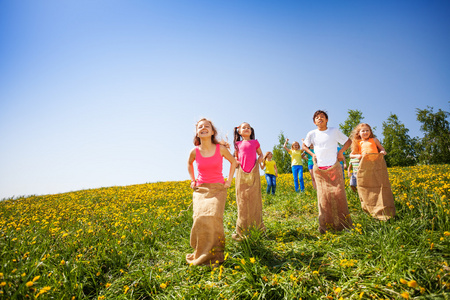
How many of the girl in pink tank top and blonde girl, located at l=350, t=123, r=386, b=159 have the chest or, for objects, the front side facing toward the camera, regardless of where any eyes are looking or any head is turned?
2

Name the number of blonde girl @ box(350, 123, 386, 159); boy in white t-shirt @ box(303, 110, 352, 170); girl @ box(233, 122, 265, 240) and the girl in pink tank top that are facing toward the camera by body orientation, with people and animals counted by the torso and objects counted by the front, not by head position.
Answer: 4

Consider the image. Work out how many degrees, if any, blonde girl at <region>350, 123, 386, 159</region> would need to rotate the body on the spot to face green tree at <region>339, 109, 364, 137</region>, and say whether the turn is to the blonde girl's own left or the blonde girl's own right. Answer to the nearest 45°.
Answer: approximately 180°

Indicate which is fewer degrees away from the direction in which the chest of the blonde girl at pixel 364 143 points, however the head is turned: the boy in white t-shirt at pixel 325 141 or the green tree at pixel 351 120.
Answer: the boy in white t-shirt

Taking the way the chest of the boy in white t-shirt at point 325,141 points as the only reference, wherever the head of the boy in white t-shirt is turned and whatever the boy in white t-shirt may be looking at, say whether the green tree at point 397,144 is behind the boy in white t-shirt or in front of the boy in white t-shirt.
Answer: behind

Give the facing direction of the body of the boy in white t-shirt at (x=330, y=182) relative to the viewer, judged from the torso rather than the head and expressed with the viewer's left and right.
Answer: facing the viewer

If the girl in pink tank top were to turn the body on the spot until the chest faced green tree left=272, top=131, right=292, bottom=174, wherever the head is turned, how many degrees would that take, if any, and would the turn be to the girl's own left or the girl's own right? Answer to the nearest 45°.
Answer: approximately 180°

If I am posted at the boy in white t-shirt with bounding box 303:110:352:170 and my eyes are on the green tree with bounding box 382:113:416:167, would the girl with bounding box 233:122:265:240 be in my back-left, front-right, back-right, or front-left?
back-left

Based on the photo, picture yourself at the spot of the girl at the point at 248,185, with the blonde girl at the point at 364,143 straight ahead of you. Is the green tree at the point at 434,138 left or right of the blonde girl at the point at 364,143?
left

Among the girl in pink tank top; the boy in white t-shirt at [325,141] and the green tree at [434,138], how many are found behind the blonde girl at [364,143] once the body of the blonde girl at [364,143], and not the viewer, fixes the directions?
1

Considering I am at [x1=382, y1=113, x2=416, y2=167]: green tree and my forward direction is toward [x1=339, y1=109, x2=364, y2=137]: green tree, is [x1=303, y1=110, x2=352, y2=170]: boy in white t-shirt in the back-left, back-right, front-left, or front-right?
front-left

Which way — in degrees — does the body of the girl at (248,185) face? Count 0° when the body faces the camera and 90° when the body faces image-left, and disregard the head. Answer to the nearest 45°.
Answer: approximately 0°

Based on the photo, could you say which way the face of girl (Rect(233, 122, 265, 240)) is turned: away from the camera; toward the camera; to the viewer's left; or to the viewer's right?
toward the camera

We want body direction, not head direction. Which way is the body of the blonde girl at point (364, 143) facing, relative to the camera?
toward the camera

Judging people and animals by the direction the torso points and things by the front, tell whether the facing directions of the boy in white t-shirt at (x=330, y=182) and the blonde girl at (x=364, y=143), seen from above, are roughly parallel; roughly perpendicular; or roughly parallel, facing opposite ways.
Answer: roughly parallel

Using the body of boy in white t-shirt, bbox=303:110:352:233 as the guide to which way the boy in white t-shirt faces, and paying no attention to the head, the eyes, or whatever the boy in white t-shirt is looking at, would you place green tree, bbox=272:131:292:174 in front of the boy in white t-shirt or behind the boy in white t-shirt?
behind
